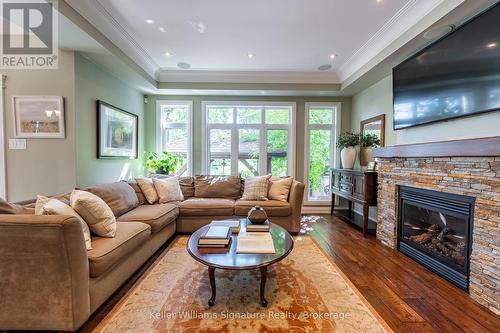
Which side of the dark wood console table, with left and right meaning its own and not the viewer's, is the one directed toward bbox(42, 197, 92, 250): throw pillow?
front

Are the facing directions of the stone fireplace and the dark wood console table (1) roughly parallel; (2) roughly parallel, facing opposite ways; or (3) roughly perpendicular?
roughly parallel

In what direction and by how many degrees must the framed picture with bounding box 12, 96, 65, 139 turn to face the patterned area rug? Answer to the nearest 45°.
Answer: approximately 45° to its left

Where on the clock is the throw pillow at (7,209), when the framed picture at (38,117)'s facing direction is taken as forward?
The throw pillow is roughly at 12 o'clock from the framed picture.

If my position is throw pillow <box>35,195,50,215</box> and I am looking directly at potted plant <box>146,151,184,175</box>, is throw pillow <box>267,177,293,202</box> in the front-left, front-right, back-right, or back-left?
front-right

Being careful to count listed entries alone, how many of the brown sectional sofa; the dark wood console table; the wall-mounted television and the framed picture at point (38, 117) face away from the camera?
0

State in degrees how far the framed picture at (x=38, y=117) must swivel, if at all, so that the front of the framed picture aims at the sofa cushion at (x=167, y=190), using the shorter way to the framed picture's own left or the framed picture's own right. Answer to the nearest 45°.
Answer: approximately 90° to the framed picture's own left

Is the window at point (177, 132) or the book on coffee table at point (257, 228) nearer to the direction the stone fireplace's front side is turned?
the book on coffee table

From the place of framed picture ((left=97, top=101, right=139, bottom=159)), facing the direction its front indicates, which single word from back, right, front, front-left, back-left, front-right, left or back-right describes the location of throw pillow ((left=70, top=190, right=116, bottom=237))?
front-right

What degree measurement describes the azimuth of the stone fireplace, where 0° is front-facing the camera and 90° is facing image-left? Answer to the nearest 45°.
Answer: approximately 45°

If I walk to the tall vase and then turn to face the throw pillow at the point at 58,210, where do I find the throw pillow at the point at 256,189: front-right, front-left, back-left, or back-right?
front-right

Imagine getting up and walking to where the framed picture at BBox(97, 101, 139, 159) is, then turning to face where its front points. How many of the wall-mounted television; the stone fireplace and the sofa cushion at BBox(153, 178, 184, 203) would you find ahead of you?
3

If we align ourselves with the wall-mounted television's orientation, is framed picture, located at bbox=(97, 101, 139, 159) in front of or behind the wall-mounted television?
in front

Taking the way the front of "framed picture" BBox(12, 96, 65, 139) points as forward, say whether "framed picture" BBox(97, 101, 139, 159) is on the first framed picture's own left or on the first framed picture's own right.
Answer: on the first framed picture's own left

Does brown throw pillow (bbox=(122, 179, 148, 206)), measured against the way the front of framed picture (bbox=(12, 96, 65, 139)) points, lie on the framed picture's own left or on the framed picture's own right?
on the framed picture's own left

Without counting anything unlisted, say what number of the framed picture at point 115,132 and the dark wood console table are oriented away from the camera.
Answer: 0

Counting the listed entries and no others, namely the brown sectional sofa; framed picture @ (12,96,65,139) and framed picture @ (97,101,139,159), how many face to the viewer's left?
0

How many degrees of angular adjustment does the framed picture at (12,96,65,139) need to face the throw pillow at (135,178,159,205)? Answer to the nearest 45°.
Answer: approximately 90° to its left
